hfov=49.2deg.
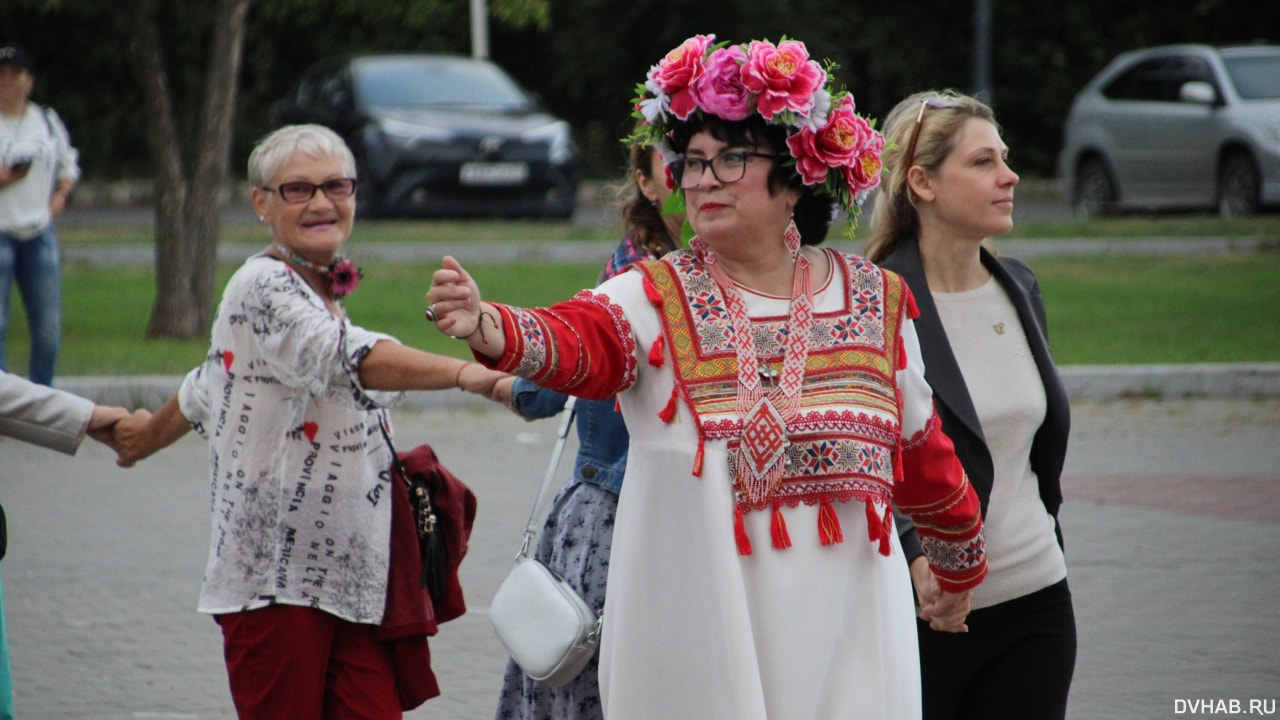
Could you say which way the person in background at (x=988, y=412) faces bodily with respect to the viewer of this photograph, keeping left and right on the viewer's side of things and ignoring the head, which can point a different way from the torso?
facing the viewer and to the right of the viewer

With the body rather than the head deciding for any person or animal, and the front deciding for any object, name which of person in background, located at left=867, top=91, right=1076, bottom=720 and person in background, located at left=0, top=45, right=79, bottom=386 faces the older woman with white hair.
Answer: person in background, located at left=0, top=45, right=79, bottom=386

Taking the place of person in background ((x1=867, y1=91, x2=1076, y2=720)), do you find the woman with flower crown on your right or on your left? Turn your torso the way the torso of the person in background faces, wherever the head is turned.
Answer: on your right

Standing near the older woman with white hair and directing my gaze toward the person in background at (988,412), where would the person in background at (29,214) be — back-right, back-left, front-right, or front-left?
back-left

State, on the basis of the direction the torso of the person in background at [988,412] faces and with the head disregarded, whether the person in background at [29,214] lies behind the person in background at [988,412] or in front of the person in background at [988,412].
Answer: behind

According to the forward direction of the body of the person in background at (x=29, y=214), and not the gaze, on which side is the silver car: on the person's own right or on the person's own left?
on the person's own left

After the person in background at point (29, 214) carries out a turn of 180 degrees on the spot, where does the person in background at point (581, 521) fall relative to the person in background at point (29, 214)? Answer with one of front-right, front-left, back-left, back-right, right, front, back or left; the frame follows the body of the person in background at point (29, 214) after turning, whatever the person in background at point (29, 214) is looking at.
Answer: back

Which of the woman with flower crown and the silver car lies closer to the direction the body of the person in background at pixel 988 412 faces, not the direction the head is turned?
the woman with flower crown

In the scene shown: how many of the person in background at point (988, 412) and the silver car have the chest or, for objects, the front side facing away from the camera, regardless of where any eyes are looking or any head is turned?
0

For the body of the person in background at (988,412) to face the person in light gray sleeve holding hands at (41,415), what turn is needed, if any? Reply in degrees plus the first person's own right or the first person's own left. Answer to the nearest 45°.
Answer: approximately 135° to the first person's own right

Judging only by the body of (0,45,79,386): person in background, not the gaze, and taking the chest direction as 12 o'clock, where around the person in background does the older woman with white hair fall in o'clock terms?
The older woman with white hair is roughly at 12 o'clock from the person in background.

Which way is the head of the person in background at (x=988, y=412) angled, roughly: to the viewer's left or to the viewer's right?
to the viewer's right

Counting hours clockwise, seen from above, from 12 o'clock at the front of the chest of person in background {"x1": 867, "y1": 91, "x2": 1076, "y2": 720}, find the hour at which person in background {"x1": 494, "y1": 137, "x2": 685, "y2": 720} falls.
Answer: person in background {"x1": 494, "y1": 137, "x2": 685, "y2": 720} is roughly at 4 o'clock from person in background {"x1": 867, "y1": 91, "x2": 1076, "y2": 720}.

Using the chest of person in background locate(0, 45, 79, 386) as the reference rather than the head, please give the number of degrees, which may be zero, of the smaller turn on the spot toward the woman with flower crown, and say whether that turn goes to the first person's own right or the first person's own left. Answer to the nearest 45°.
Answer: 0° — they already face them

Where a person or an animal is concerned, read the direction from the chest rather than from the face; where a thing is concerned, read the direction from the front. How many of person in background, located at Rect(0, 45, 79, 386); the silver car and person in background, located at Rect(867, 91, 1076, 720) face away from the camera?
0

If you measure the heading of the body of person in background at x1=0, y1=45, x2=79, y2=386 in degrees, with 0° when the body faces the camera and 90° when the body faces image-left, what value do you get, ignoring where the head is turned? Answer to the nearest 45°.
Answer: approximately 0°

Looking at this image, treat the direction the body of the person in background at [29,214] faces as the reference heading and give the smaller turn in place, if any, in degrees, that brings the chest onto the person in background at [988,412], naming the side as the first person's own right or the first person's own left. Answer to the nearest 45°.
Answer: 0° — they already face them
